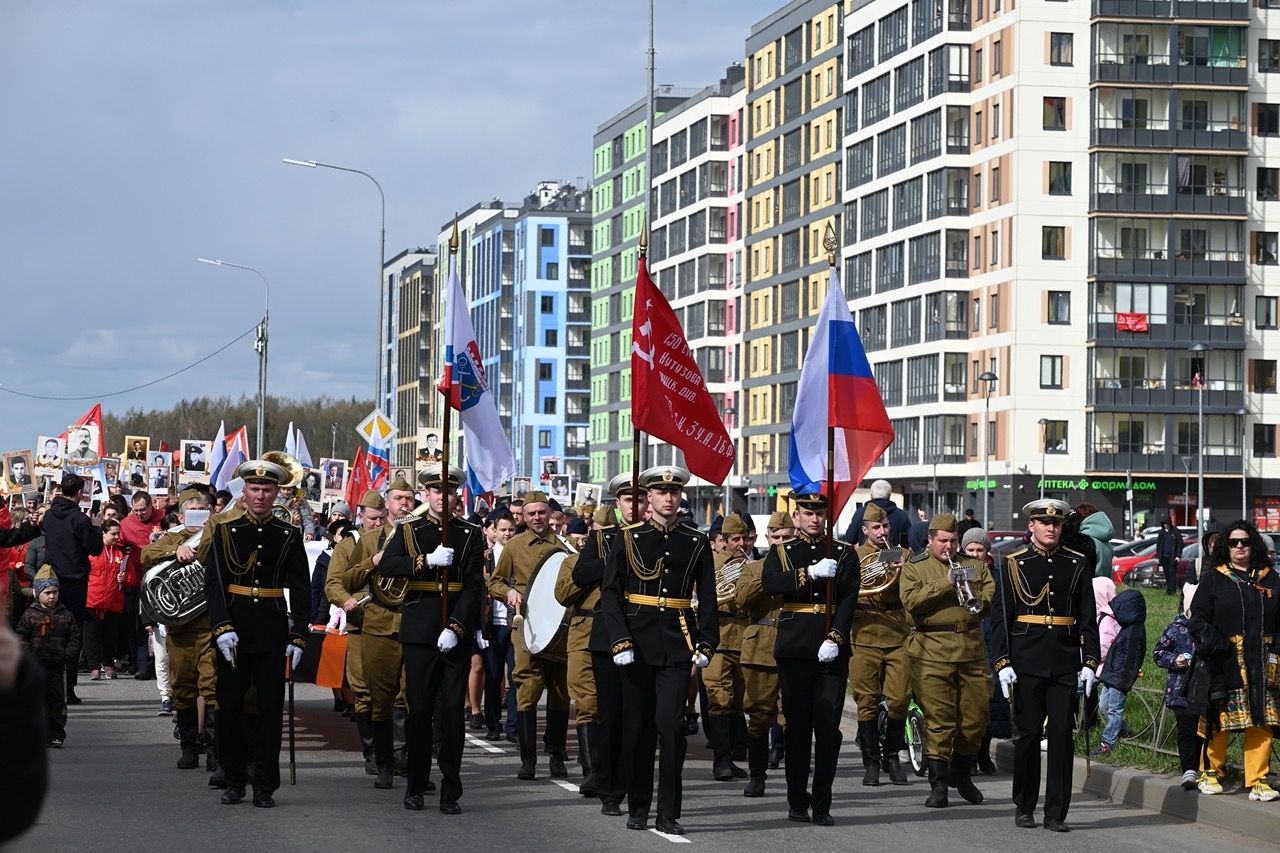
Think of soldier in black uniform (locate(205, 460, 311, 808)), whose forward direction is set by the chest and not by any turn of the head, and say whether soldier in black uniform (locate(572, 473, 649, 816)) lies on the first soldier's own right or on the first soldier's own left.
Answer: on the first soldier's own left

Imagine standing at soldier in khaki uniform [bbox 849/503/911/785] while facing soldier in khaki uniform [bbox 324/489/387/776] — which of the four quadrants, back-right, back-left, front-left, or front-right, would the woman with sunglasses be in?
back-left

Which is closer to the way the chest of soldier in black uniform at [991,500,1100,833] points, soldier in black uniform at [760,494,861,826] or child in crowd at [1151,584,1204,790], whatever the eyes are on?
the soldier in black uniform
